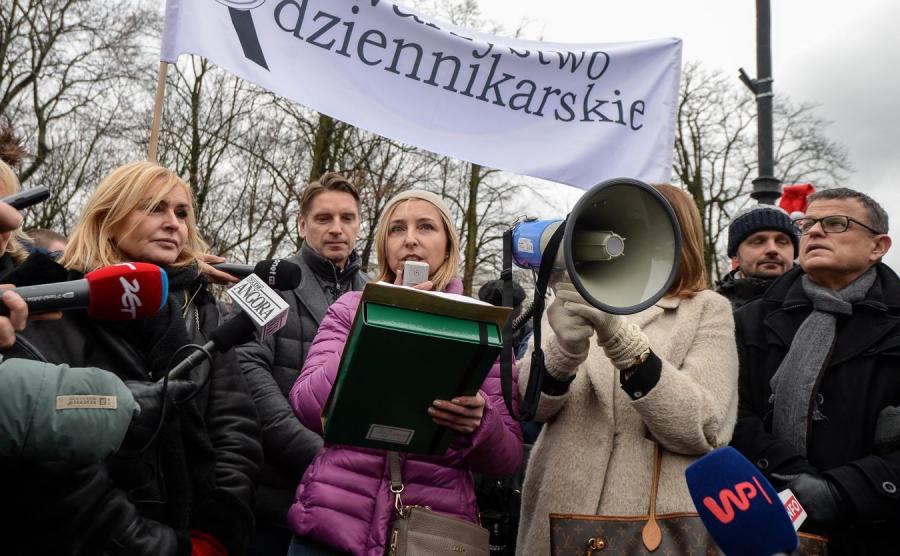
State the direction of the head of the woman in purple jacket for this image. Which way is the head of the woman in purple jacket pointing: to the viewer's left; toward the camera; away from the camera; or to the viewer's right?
toward the camera

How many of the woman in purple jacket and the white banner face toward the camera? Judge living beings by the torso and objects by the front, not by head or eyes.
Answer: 2

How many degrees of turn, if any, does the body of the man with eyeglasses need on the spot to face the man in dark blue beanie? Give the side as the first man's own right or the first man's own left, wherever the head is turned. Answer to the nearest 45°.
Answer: approximately 135° to the first man's own right

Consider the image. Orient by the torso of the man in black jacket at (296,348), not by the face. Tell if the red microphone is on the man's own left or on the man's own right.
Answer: on the man's own right

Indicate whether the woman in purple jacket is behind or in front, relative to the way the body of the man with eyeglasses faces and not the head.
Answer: in front

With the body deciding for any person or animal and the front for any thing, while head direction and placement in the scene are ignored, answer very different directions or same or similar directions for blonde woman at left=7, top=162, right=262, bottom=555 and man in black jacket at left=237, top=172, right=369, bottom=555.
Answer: same or similar directions

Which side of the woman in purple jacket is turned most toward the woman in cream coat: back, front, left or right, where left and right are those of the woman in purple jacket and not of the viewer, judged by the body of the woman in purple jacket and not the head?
left

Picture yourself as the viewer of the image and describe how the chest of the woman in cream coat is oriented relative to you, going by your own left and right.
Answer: facing the viewer and to the left of the viewer

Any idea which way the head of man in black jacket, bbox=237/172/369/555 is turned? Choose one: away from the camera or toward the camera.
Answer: toward the camera

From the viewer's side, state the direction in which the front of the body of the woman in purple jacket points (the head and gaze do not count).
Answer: toward the camera

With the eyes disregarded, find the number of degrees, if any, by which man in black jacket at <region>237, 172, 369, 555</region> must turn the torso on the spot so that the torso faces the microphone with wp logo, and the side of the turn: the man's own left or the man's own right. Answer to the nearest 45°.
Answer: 0° — they already face it

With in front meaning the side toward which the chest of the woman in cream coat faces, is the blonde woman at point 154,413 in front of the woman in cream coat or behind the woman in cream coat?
in front

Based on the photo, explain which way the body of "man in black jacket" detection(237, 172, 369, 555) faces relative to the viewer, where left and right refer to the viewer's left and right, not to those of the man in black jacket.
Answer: facing the viewer and to the right of the viewer

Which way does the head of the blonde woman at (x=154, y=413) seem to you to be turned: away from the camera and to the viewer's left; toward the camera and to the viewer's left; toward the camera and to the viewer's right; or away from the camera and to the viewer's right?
toward the camera and to the viewer's right

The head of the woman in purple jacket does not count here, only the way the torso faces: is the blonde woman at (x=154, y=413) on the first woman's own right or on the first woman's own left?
on the first woman's own right
